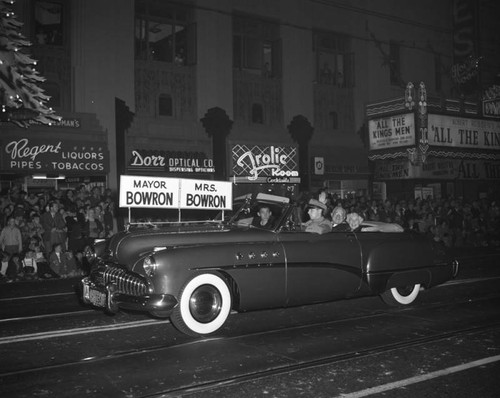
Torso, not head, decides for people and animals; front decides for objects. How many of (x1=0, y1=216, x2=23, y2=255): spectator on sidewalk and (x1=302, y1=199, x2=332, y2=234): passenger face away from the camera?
0

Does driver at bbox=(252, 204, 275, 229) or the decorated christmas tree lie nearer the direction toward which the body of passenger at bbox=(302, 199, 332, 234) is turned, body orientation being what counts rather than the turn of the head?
the driver

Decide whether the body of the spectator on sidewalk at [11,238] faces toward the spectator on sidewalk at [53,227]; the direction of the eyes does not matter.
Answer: no

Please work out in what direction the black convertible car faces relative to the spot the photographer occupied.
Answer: facing the viewer and to the left of the viewer

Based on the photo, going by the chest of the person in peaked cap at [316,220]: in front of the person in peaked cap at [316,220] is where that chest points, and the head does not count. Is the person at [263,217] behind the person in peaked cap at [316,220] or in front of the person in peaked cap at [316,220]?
in front

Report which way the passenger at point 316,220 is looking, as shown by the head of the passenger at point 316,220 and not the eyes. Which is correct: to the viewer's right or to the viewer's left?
to the viewer's left

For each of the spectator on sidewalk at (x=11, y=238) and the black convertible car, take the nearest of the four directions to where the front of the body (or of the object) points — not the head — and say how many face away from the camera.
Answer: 0

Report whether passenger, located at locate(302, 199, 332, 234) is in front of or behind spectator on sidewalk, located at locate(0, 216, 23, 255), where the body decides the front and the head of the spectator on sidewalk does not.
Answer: in front

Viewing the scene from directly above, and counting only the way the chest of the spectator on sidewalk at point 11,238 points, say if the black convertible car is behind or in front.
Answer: in front

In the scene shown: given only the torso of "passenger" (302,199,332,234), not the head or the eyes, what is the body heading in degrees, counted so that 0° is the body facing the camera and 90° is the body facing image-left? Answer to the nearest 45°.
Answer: approximately 45°

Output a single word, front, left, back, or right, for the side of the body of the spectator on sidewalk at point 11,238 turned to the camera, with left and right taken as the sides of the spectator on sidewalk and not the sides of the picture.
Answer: front

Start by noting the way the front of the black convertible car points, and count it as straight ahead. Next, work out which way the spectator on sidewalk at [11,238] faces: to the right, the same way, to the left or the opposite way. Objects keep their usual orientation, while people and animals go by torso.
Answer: to the left
